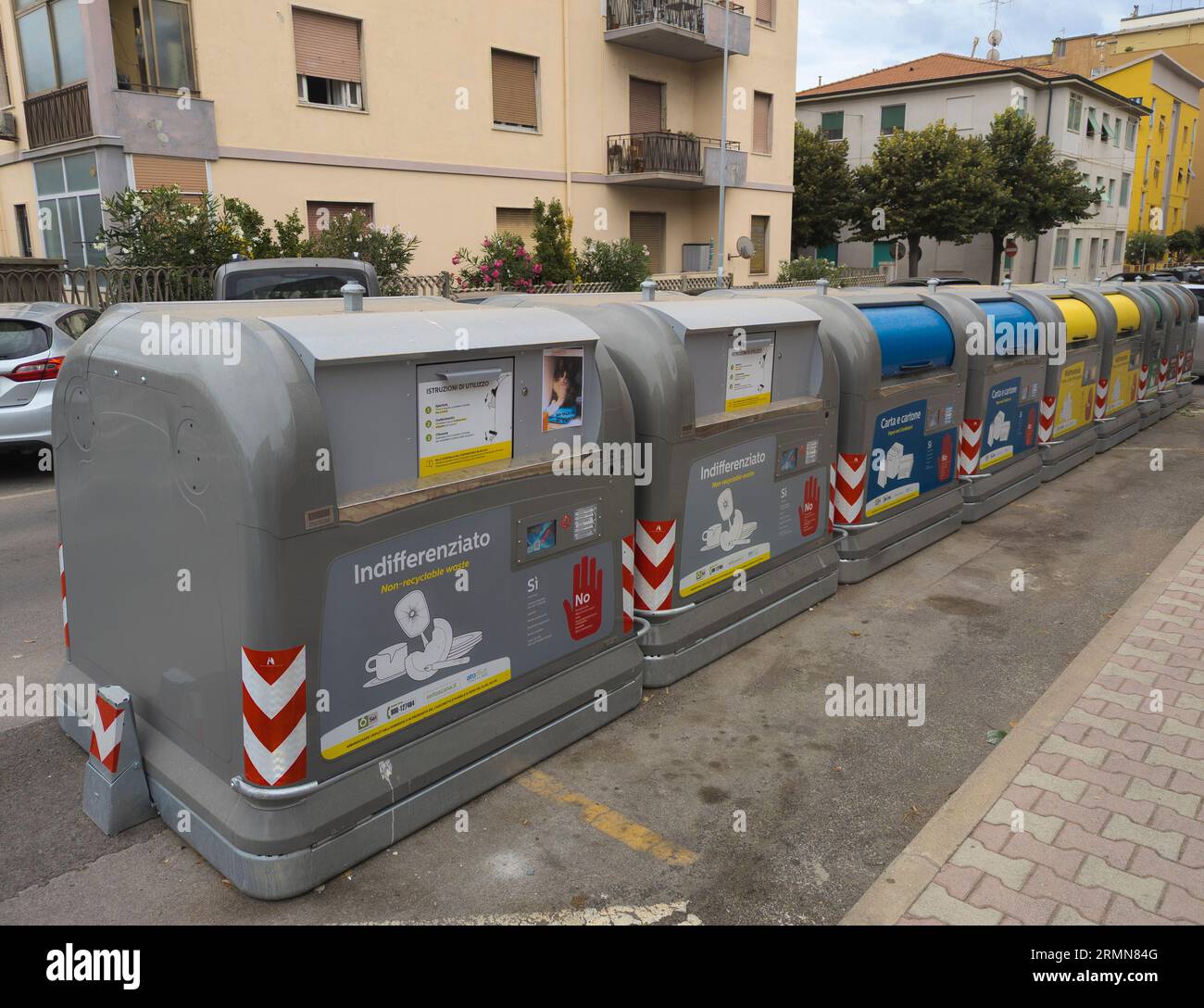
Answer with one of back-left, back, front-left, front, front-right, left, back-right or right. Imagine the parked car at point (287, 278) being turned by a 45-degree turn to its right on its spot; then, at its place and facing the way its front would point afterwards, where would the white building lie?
front

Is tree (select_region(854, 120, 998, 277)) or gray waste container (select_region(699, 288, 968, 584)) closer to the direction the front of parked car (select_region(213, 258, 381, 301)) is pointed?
the tree

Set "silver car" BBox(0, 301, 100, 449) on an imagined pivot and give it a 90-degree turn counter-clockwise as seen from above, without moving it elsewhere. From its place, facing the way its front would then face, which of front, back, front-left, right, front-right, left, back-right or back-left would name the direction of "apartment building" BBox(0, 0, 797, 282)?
right

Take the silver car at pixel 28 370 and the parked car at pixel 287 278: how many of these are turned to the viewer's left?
0

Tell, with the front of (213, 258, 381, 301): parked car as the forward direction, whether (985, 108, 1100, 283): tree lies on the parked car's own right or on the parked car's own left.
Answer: on the parked car's own right

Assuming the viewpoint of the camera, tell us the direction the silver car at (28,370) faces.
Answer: facing away from the viewer and to the right of the viewer

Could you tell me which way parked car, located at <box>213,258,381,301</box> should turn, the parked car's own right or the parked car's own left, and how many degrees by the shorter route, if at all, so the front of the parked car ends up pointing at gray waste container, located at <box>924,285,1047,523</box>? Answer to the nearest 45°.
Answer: approximately 135° to the parked car's own right

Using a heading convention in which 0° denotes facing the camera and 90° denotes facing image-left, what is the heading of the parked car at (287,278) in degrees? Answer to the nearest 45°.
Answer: approximately 180°

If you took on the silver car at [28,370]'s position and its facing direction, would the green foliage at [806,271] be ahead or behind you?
ahead

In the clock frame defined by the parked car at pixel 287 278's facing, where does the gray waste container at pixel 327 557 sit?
The gray waste container is roughly at 6 o'clock from the parked car.

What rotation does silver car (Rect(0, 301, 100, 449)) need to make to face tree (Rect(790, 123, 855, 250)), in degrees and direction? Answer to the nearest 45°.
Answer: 0° — it already faces it

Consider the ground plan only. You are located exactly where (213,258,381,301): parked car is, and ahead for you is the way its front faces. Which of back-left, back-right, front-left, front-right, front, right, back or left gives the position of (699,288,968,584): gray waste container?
back-right

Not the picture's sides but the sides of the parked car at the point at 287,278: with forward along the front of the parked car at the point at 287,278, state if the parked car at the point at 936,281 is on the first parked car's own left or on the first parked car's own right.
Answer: on the first parked car's own right

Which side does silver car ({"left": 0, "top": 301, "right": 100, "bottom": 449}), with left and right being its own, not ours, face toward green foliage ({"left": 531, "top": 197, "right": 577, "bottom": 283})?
front

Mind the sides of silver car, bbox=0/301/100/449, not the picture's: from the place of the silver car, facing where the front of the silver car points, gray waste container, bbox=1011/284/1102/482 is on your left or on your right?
on your right

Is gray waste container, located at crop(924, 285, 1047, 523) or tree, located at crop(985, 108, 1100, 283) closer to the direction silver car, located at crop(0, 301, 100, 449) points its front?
the tree

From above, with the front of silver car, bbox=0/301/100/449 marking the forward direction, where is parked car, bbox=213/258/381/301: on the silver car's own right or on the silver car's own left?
on the silver car's own right

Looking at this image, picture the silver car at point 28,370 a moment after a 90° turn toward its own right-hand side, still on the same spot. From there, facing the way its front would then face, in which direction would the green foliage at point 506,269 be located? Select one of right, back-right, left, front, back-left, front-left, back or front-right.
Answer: left

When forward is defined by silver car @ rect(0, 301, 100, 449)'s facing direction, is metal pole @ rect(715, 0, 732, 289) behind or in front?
in front

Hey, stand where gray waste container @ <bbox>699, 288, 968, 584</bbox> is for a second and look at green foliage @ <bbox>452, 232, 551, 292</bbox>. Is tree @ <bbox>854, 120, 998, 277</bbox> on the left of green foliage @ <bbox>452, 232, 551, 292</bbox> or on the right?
right

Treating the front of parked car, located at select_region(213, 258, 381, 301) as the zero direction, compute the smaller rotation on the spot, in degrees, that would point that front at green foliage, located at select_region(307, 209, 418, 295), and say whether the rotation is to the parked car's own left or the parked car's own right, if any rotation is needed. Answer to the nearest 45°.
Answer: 0° — it already faces it
